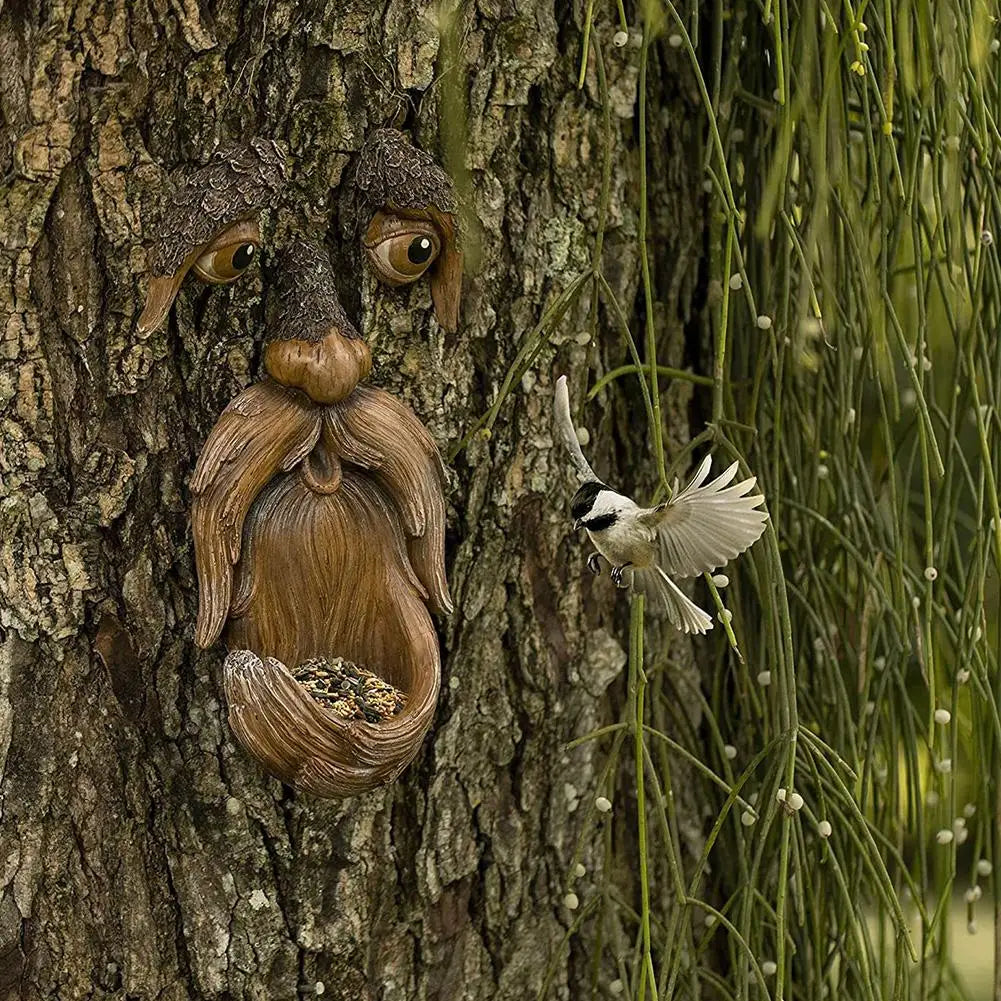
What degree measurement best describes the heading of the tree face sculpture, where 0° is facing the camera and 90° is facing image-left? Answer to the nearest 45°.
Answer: approximately 0°
